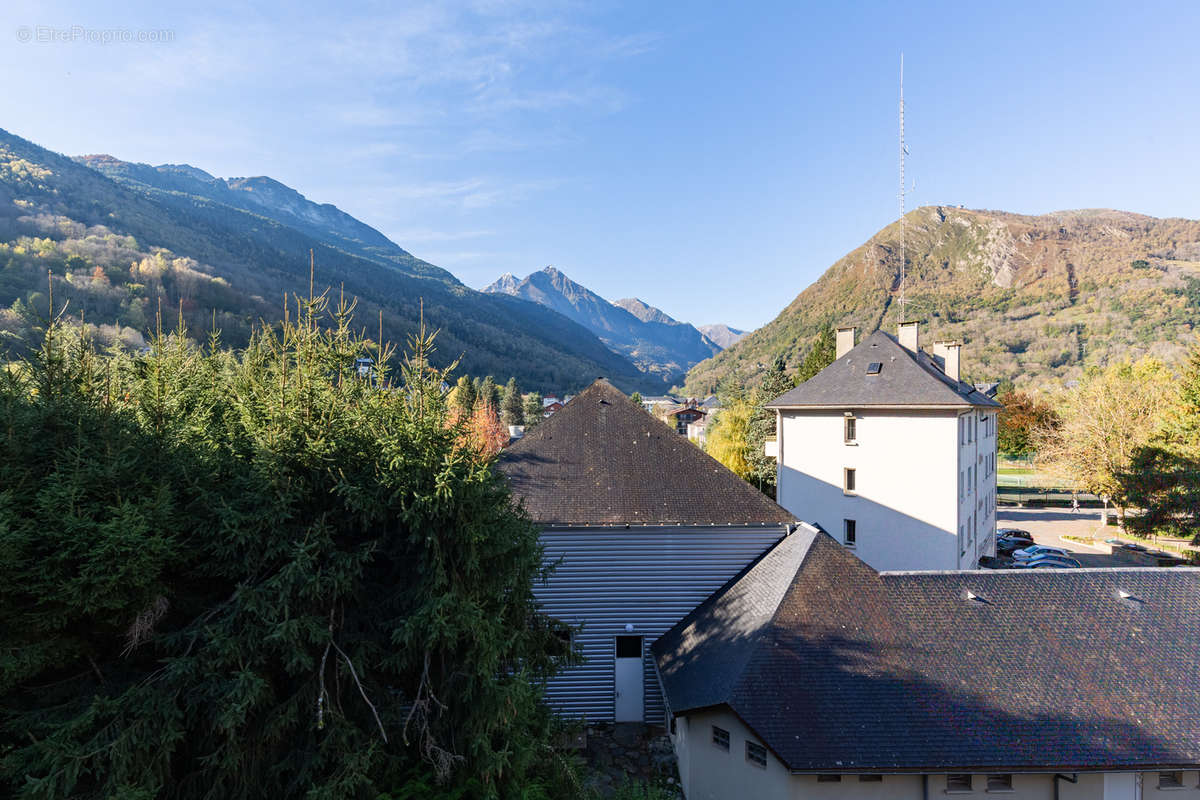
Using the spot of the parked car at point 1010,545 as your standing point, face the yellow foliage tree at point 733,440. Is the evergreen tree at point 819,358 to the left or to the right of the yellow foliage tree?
right

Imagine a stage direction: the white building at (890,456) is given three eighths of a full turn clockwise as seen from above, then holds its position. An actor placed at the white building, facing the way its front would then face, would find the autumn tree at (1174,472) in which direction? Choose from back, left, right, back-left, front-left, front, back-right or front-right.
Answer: back

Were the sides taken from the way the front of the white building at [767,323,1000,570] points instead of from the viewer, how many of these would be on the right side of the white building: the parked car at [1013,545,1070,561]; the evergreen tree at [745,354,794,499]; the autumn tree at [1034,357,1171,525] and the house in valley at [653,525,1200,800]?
1
